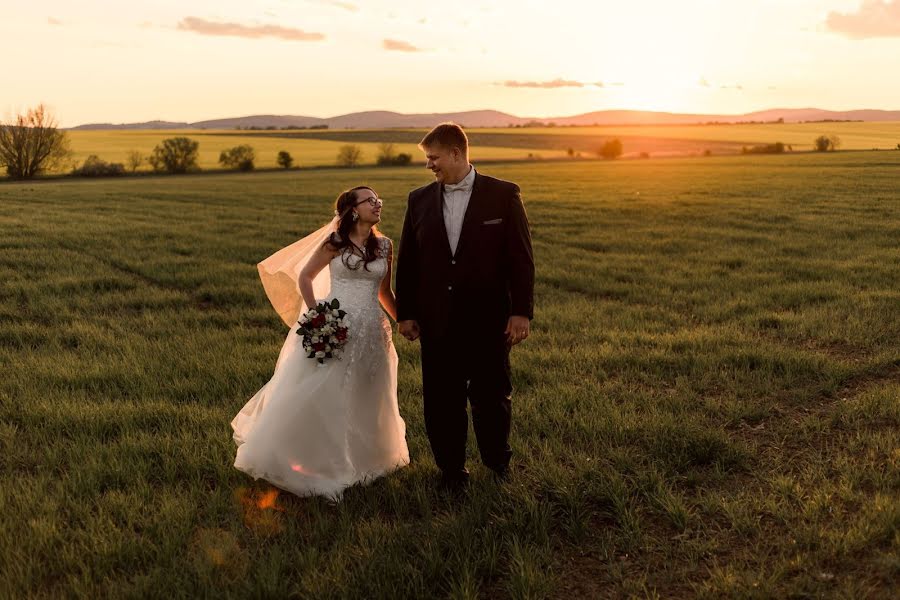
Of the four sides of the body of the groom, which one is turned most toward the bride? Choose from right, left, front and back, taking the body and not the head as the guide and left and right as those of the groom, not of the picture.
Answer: right

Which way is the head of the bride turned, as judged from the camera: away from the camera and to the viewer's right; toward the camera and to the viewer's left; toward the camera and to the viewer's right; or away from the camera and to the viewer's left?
toward the camera and to the viewer's right

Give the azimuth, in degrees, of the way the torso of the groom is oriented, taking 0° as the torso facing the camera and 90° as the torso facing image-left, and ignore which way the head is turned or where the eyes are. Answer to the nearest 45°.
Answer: approximately 0°

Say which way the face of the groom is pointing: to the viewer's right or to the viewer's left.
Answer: to the viewer's left
